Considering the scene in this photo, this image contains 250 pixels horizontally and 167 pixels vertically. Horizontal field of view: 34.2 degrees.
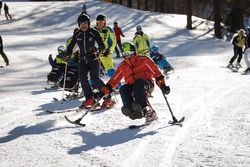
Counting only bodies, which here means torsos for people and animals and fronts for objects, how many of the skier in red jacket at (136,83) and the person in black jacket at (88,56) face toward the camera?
2

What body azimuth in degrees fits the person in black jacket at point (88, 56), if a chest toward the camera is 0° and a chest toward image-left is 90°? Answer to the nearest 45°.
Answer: approximately 0°

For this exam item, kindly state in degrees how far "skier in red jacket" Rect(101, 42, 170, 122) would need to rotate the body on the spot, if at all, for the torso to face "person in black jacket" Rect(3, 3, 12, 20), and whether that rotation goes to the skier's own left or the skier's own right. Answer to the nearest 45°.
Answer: approximately 180°

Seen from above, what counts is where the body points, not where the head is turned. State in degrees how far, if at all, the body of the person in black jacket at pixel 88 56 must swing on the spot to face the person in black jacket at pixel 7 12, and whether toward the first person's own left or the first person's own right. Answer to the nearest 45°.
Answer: approximately 180°

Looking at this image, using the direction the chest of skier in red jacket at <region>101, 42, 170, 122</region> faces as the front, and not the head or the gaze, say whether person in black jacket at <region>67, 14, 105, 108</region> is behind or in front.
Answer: behind

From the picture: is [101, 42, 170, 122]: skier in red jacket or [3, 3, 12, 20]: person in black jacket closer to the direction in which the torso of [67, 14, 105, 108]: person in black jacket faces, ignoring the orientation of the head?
the skier in red jacket
